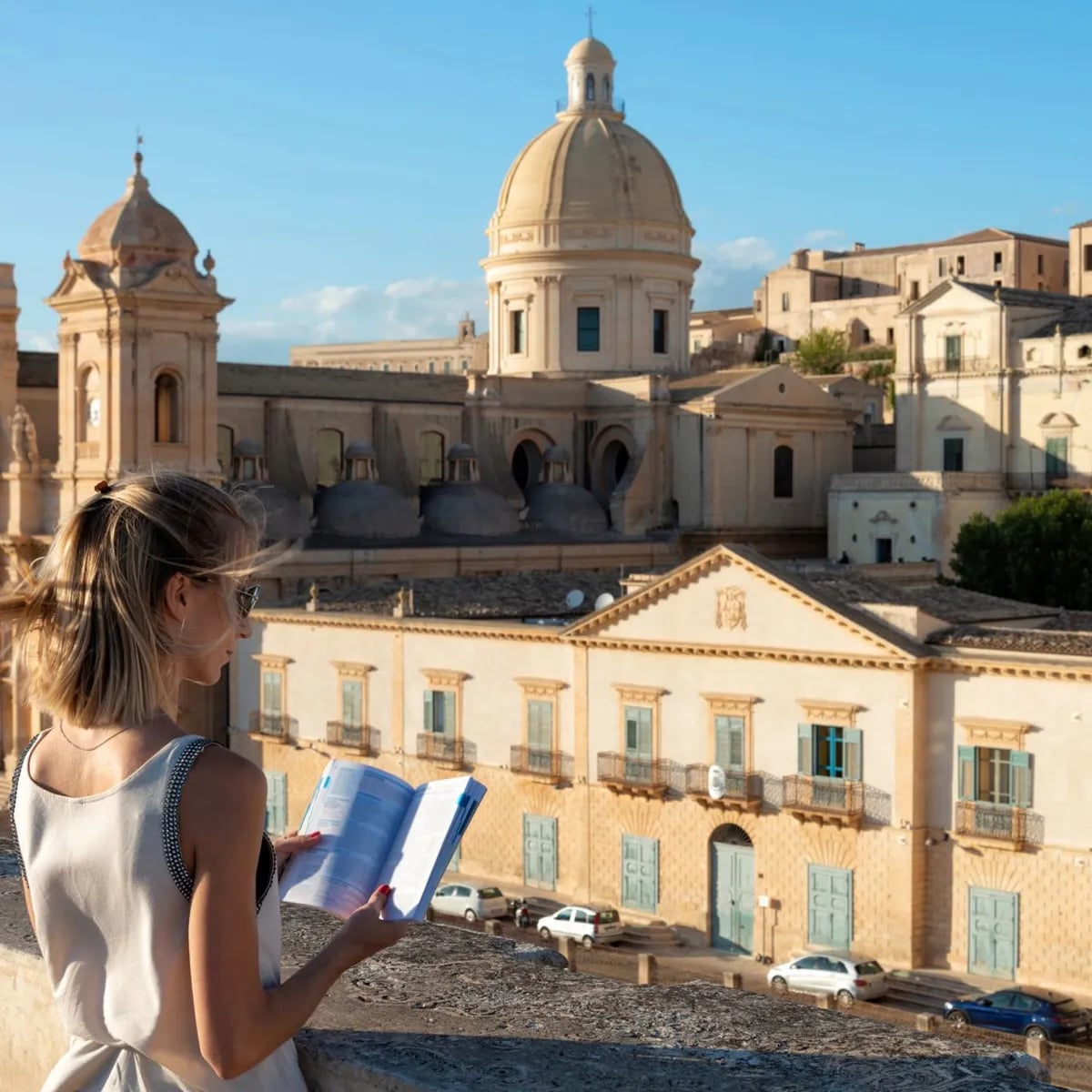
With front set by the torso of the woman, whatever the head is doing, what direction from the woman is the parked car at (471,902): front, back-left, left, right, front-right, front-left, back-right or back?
front-left

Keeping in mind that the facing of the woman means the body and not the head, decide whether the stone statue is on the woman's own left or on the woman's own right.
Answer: on the woman's own left

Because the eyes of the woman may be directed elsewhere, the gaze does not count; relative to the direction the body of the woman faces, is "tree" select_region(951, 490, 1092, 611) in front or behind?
in front

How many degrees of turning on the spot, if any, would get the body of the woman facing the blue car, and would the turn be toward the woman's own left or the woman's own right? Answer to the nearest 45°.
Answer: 0° — they already face it

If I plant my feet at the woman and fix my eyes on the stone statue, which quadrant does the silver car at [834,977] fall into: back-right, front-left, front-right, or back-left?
front-right

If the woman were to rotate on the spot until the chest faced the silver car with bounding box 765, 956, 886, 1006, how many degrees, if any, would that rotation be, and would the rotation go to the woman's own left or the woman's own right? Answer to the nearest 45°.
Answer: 0° — they already face it

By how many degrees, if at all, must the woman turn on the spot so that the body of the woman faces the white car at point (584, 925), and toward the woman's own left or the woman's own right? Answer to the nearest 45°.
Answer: approximately 45° to the woman's own left

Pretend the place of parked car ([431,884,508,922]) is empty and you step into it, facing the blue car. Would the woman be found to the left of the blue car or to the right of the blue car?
right

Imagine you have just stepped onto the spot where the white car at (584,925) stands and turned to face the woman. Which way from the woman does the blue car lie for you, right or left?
left

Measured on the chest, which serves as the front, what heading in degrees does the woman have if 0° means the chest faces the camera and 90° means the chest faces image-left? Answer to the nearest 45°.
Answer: approximately 225°

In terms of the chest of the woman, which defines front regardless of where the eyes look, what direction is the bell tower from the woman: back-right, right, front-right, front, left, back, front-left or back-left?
front-left

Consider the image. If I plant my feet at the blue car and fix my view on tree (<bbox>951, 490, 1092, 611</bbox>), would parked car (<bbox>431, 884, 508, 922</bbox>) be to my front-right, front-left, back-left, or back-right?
front-left

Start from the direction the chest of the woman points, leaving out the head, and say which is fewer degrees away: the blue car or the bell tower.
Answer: the blue car
